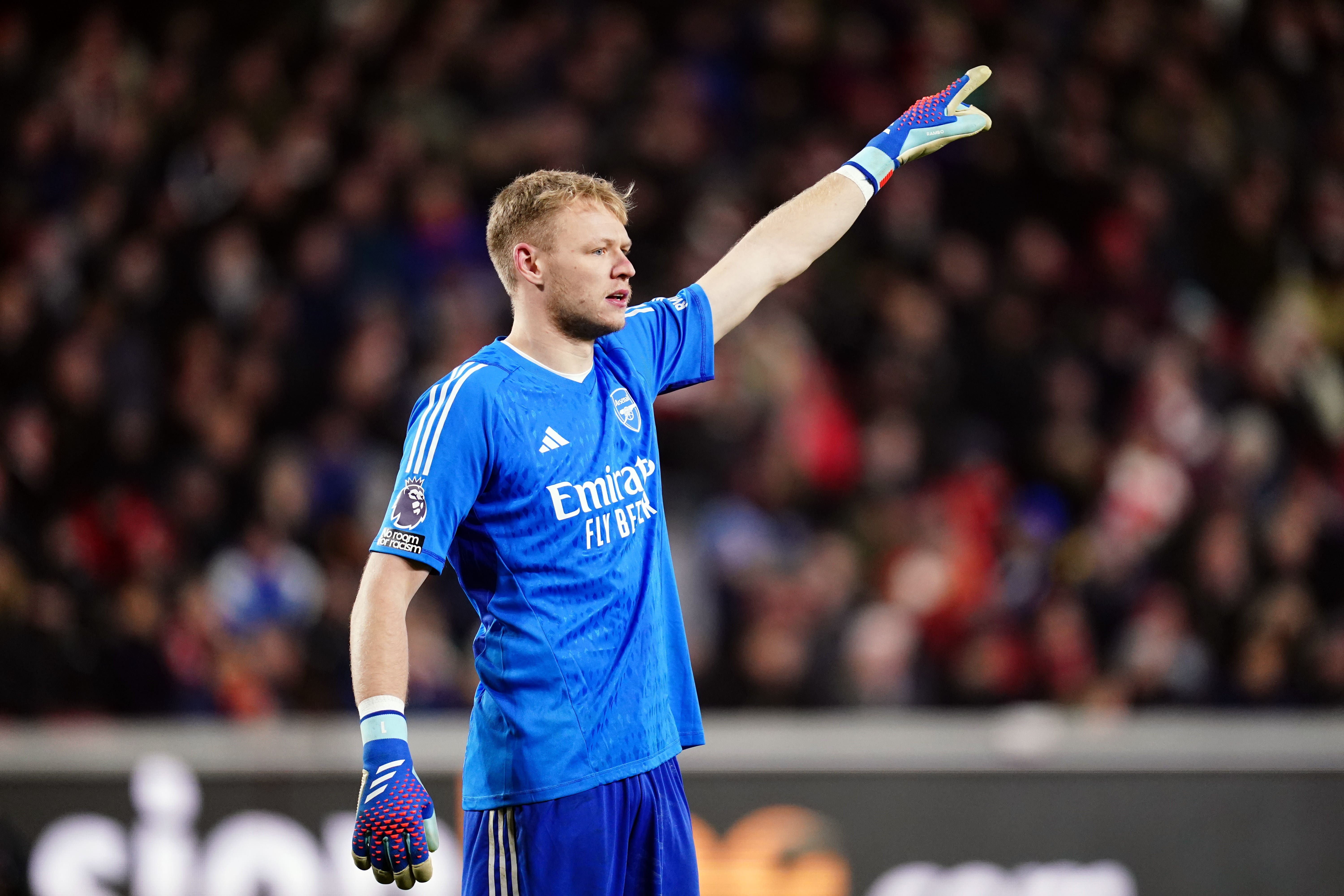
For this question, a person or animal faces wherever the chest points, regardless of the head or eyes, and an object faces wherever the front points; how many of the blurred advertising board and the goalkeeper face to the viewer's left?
0

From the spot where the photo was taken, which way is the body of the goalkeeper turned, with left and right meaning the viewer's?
facing the viewer and to the right of the viewer

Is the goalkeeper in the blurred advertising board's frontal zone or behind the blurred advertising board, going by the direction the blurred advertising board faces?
frontal zone

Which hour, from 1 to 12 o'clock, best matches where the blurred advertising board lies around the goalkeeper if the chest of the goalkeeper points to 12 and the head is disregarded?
The blurred advertising board is roughly at 8 o'clock from the goalkeeper.

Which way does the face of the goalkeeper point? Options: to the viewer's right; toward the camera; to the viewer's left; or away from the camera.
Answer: to the viewer's right

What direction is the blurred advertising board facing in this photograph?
toward the camera
